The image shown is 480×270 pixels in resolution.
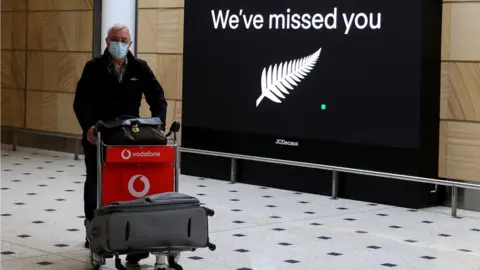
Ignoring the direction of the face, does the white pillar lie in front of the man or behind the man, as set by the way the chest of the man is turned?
behind

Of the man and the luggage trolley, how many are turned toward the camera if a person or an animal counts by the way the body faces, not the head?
2

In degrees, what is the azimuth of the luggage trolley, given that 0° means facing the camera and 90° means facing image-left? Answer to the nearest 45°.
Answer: approximately 0°

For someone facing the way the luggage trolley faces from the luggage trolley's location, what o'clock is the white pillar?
The white pillar is roughly at 6 o'clock from the luggage trolley.

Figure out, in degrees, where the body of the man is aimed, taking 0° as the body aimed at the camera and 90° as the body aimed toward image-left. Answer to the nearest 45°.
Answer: approximately 0°

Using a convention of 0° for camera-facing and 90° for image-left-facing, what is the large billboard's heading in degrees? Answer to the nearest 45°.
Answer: approximately 45°
